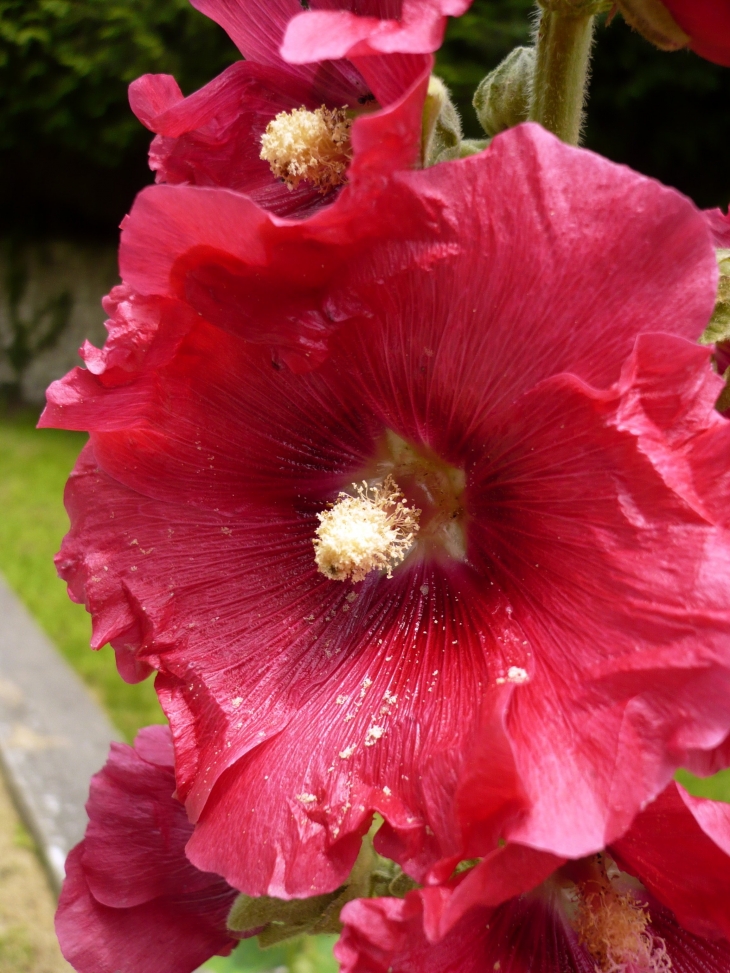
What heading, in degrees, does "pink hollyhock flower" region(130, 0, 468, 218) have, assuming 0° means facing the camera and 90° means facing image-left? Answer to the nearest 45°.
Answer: approximately 45°

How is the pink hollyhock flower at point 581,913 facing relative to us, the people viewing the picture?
facing the viewer

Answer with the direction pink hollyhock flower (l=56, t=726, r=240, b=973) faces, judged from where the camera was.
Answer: facing to the left of the viewer

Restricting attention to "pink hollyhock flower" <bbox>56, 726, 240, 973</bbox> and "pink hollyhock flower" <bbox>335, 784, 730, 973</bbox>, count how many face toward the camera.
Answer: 1
